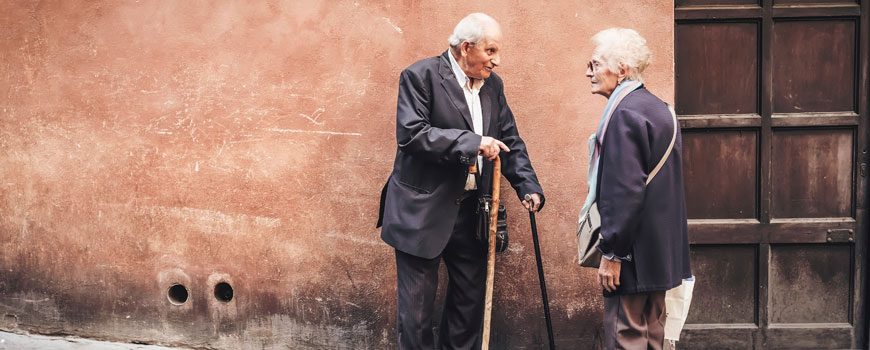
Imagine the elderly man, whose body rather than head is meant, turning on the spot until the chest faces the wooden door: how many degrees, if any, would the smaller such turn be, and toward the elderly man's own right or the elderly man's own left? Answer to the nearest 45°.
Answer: approximately 45° to the elderly man's own left

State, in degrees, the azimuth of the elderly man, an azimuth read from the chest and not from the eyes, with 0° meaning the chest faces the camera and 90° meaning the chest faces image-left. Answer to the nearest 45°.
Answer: approximately 315°

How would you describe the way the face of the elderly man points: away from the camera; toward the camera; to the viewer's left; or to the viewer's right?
to the viewer's right

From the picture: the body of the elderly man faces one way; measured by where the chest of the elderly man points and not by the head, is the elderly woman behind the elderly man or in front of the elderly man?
in front

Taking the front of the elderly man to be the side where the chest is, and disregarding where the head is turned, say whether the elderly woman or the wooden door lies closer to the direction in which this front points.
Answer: the elderly woman

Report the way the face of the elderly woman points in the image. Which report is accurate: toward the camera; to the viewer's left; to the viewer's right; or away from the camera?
to the viewer's left
